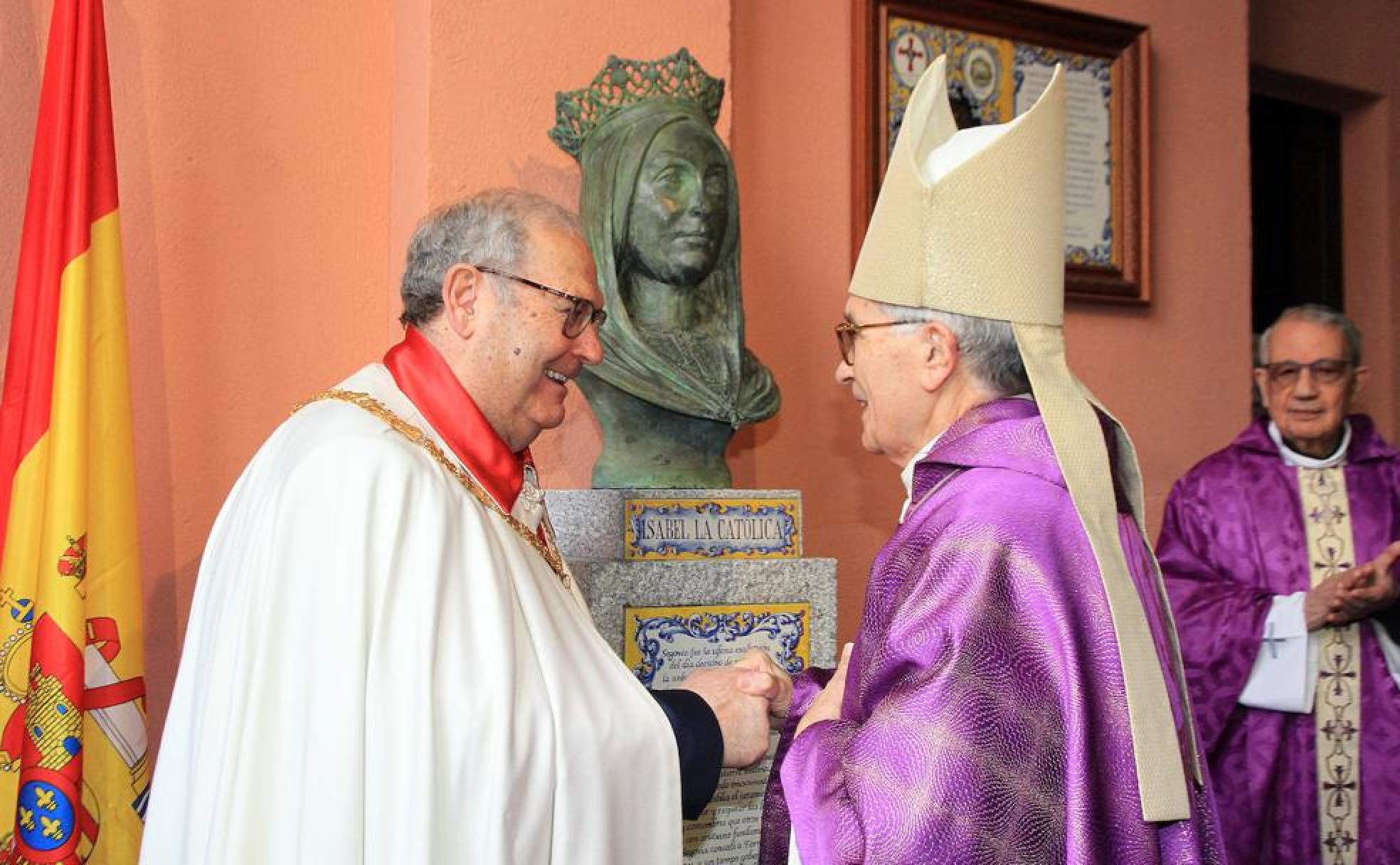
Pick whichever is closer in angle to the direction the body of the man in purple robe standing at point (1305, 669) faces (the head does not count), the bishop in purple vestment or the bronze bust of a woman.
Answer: the bishop in purple vestment

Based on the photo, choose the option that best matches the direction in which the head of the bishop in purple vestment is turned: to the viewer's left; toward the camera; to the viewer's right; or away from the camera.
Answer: to the viewer's left

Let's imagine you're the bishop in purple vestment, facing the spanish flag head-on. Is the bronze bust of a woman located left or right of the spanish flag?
right

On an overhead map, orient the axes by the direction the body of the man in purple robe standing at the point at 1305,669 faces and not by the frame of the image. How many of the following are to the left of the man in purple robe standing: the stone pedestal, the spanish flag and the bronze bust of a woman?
0

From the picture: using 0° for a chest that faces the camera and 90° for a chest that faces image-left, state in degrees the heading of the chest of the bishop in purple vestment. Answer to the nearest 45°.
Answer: approximately 90°

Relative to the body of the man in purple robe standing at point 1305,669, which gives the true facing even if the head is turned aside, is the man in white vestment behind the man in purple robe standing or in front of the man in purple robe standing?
in front

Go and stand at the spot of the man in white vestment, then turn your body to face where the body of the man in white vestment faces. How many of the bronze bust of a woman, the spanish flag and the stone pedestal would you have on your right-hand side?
0

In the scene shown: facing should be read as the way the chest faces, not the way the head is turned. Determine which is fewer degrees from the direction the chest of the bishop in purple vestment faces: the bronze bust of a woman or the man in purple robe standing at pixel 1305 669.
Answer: the bronze bust of a woman

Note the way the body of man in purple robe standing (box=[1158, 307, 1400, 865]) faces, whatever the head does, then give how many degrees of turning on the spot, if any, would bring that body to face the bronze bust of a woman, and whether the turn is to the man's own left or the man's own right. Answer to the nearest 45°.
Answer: approximately 45° to the man's own right

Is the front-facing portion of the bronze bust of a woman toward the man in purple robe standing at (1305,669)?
no

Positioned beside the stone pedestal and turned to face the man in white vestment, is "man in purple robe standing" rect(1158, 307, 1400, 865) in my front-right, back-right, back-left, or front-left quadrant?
back-left

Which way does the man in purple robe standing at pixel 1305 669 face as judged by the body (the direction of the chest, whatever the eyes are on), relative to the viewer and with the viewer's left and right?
facing the viewer

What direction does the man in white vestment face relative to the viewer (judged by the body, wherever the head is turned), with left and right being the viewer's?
facing to the right of the viewer

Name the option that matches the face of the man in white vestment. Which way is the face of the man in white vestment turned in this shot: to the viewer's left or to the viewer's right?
to the viewer's right

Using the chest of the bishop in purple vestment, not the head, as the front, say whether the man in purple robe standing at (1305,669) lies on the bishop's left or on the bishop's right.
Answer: on the bishop's right

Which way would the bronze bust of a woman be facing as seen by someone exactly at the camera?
facing the viewer and to the right of the viewer

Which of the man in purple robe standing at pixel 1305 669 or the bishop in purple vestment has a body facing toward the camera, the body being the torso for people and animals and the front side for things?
the man in purple robe standing

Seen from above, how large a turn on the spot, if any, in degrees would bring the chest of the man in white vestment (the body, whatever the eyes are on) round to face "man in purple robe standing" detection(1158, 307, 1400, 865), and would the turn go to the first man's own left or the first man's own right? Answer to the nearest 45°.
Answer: approximately 45° to the first man's own left

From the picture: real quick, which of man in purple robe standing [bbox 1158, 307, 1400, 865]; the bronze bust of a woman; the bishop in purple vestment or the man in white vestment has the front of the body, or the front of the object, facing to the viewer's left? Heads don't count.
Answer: the bishop in purple vestment
